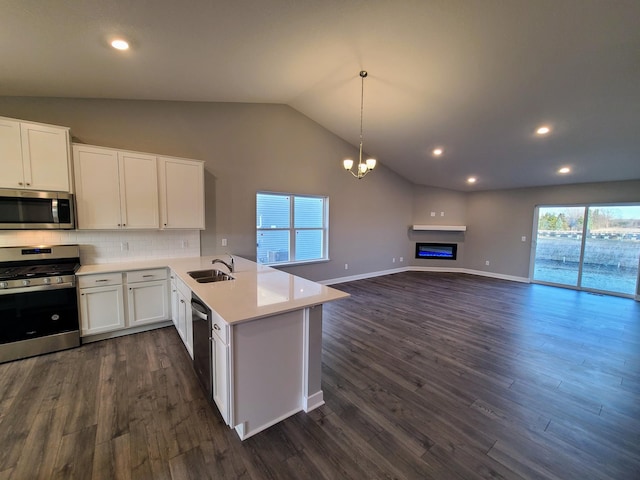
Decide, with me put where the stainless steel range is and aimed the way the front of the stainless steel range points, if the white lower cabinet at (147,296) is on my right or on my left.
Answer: on my left

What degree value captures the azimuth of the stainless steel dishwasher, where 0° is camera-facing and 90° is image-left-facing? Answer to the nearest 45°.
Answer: approximately 90°

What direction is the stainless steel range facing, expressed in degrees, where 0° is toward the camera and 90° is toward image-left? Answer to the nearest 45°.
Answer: approximately 0°

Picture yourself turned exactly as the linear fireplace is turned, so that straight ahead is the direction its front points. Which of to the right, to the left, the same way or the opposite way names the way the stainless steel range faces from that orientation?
to the left

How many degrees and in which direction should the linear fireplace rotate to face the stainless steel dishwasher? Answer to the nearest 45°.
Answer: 0° — it already faces it

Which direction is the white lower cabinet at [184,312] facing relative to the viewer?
to the viewer's left

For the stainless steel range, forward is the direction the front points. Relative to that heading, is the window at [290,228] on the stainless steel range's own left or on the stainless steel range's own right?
on the stainless steel range's own left

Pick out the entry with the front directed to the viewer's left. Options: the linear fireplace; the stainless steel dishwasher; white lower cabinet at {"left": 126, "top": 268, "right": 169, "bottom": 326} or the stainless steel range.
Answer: the stainless steel dishwasher

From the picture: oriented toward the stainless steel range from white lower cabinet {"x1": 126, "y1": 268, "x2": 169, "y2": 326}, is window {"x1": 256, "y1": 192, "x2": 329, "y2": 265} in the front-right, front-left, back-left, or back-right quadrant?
back-right

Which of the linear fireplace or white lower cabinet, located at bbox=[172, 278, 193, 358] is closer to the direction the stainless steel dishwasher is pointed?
the white lower cabinet

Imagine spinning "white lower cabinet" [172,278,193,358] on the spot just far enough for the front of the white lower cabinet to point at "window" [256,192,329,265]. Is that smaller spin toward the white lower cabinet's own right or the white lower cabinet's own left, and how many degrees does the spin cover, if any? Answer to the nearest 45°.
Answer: approximately 135° to the white lower cabinet's own right
